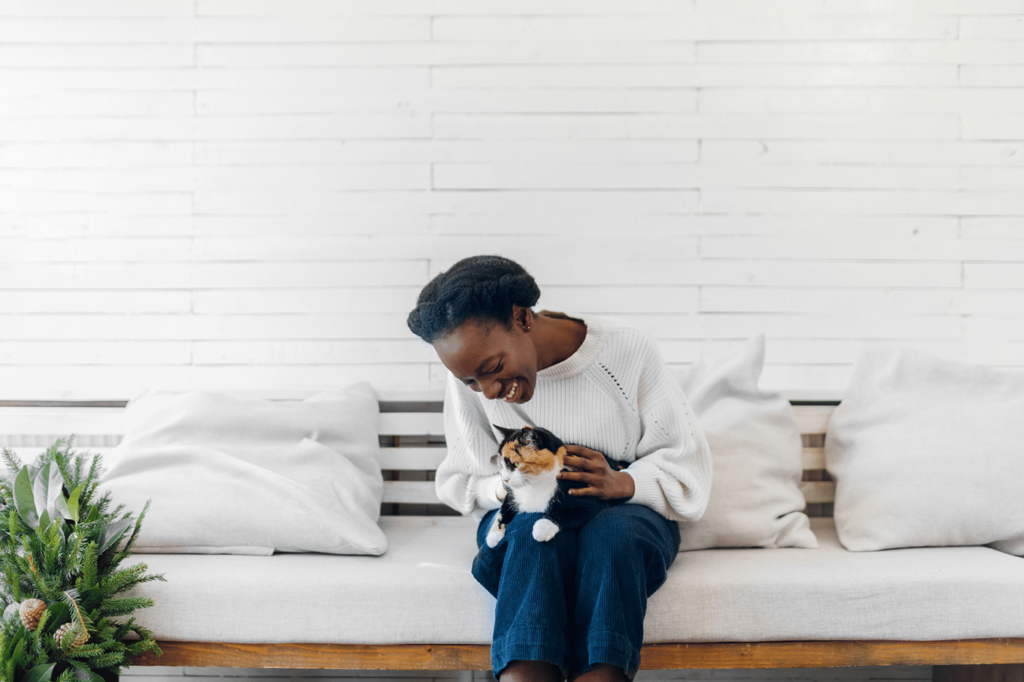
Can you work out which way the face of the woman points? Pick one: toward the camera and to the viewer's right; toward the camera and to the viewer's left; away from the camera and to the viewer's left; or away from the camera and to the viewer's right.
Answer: toward the camera and to the viewer's left

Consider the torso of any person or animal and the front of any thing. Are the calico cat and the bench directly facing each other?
no

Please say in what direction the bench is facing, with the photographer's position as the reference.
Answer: facing the viewer

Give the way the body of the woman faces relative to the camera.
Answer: toward the camera

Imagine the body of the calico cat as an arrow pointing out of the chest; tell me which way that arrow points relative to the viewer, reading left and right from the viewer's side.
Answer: facing the viewer and to the left of the viewer
